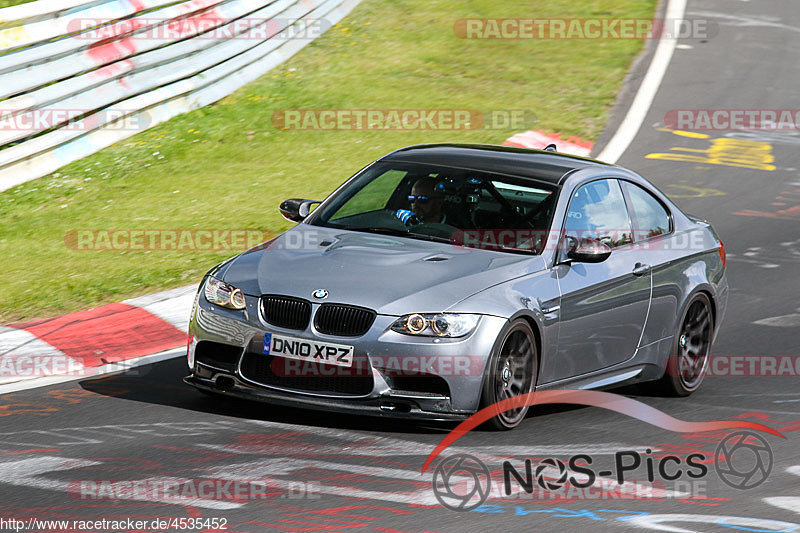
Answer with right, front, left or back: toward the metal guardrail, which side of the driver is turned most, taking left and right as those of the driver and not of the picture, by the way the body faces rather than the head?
right

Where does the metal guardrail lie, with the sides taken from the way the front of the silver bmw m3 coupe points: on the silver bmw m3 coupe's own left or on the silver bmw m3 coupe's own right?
on the silver bmw m3 coupe's own right

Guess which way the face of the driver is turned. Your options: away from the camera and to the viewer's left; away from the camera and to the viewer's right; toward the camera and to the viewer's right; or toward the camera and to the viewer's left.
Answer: toward the camera and to the viewer's left

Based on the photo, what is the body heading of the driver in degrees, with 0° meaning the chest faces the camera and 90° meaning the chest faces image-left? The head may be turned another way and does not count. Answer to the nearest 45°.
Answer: approximately 45°
